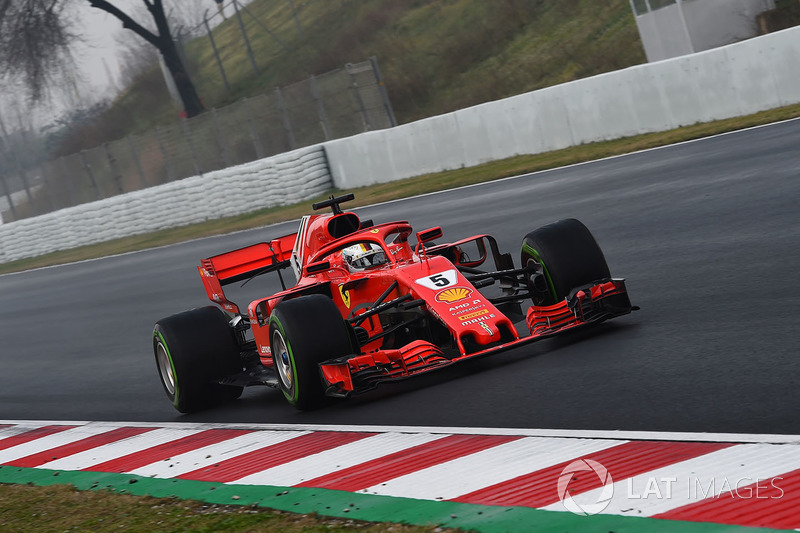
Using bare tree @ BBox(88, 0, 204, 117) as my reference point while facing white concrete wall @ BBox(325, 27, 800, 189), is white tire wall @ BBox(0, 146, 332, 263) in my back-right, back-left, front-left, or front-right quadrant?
front-right

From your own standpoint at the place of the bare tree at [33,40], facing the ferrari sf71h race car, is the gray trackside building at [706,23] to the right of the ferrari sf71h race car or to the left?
left

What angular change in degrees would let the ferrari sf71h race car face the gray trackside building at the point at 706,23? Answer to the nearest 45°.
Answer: approximately 90° to its left

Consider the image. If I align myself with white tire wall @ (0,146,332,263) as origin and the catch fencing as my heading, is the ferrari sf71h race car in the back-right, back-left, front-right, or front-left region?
back-right

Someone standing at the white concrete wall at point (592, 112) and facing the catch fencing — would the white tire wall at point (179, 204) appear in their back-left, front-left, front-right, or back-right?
front-left

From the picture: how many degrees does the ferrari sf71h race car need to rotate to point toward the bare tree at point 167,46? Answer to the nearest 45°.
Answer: approximately 135° to its left

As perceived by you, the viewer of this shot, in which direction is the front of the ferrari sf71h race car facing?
facing the viewer and to the right of the viewer

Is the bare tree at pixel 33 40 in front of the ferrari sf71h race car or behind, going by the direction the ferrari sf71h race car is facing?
behind

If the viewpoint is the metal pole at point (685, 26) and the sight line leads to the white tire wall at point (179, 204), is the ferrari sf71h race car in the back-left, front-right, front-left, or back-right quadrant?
front-left

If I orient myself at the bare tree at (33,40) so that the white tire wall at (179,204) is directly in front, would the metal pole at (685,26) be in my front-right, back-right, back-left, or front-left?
front-left

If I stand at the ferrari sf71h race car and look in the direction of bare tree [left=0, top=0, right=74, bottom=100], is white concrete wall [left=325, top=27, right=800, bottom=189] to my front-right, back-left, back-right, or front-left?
front-right

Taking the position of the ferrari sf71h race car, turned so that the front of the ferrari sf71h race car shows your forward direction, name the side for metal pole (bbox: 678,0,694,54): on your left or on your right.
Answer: on your left
